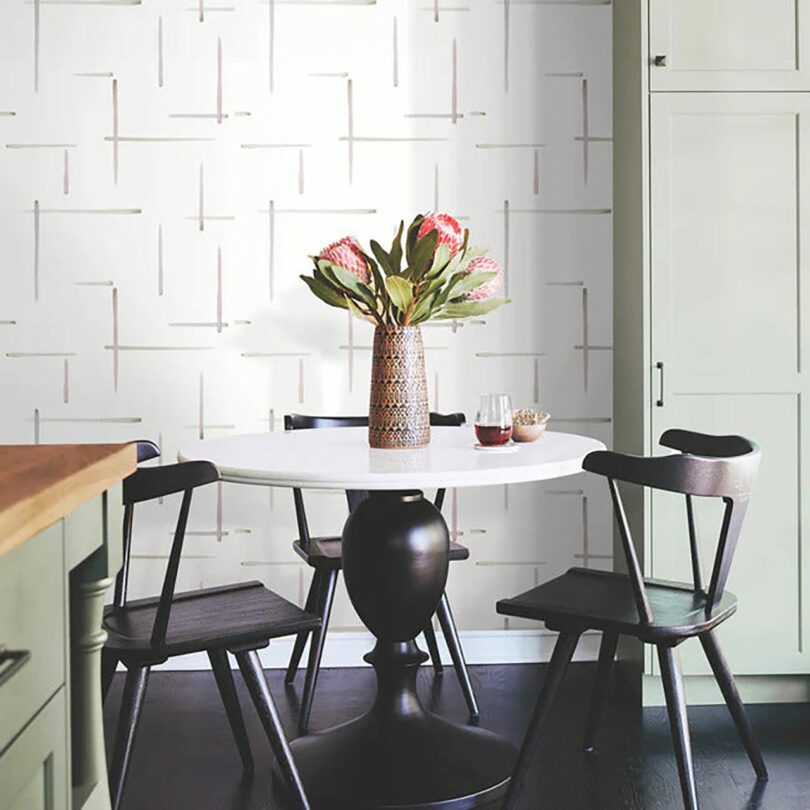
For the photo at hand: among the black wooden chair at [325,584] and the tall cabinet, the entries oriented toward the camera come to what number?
2

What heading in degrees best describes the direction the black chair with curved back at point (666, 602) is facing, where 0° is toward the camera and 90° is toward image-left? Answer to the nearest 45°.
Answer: approximately 135°

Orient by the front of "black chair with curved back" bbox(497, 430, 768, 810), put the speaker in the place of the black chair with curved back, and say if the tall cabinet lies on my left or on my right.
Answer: on my right

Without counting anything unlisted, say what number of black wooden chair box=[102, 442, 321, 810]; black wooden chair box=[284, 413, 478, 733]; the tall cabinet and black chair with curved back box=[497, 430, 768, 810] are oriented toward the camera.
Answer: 2

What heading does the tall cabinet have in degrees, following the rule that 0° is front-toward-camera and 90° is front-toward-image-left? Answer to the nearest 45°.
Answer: approximately 0°

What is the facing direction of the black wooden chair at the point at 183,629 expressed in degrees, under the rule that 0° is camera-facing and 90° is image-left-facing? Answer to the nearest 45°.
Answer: approximately 225°
